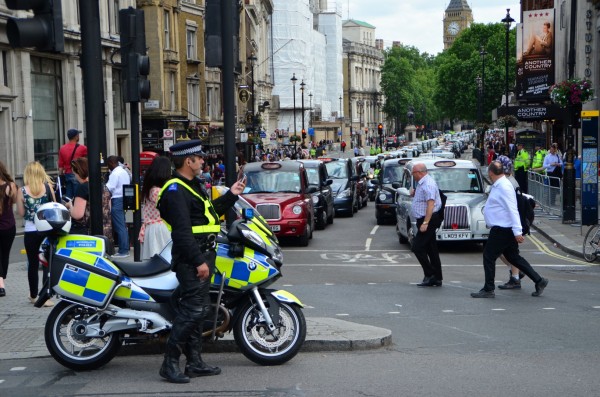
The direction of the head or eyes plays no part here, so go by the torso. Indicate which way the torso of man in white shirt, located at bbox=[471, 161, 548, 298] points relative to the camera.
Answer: to the viewer's left

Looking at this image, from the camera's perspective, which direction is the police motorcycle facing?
to the viewer's right

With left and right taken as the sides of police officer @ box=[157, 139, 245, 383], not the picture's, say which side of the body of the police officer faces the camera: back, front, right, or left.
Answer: right

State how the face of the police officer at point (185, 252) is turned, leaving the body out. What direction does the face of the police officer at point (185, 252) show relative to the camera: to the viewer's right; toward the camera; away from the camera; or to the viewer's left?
to the viewer's right

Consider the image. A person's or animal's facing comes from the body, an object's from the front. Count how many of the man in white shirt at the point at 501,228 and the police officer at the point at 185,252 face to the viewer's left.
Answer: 1

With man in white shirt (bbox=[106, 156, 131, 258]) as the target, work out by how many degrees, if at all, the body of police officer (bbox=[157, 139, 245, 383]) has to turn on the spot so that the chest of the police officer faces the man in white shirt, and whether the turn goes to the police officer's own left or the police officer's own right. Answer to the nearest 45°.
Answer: approximately 90° to the police officer's own left

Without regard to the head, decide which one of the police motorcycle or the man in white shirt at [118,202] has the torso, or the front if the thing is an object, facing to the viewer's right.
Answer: the police motorcycle

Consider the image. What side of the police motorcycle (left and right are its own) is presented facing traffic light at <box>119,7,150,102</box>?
left

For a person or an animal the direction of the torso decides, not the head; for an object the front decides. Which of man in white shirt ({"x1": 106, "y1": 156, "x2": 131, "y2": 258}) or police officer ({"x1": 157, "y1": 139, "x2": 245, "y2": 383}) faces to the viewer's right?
the police officer

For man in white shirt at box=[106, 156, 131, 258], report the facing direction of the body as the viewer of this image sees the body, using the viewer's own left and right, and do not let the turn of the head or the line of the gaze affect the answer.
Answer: facing to the left of the viewer
